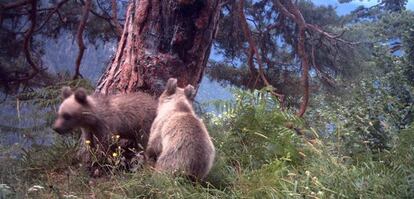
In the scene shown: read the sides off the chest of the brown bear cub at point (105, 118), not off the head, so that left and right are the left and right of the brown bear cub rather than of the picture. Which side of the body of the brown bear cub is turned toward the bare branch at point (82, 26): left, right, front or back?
right

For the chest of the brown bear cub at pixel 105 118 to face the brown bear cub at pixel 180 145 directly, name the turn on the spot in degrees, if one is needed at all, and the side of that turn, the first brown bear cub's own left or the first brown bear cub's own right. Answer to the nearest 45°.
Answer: approximately 135° to the first brown bear cub's own left

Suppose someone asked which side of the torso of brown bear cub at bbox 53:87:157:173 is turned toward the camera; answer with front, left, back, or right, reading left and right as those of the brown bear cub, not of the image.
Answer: left
